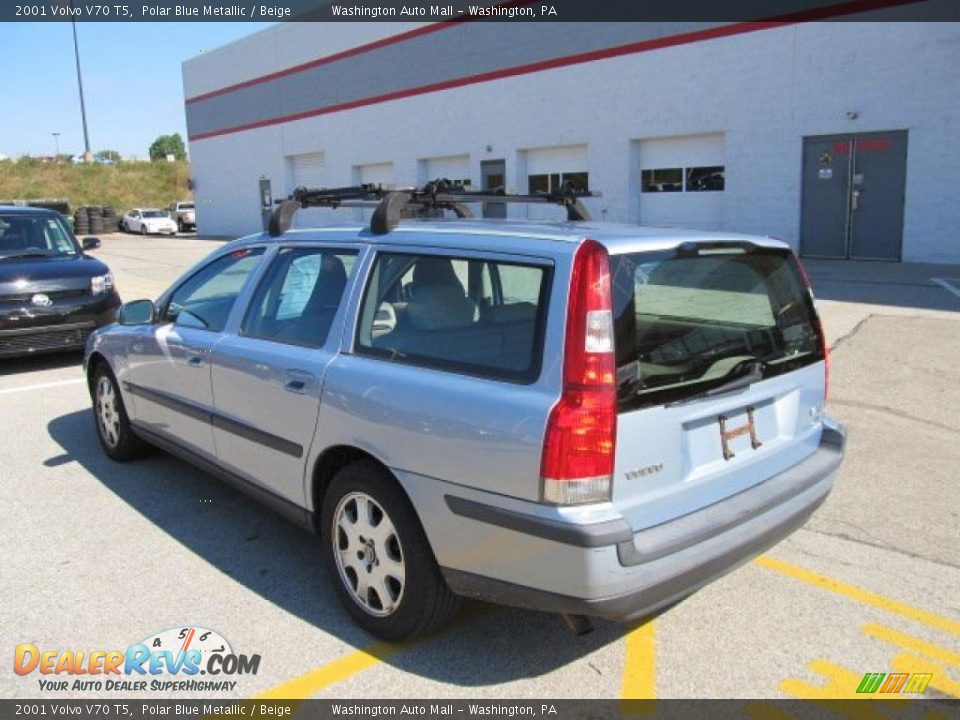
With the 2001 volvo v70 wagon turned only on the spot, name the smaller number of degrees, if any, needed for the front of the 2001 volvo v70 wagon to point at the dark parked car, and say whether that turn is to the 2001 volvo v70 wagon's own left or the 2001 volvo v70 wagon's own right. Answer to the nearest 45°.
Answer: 0° — it already faces it

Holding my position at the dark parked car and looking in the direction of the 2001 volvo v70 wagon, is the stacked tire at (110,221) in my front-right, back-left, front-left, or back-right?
back-left

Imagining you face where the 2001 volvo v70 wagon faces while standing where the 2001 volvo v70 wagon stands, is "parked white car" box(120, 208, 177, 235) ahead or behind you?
ahead

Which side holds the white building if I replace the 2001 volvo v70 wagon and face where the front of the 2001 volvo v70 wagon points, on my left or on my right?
on my right

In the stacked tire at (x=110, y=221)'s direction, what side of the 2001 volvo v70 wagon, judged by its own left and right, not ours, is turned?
front

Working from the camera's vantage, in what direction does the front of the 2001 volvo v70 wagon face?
facing away from the viewer and to the left of the viewer
